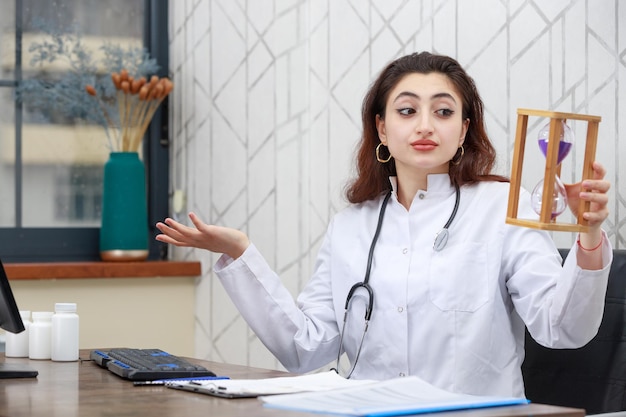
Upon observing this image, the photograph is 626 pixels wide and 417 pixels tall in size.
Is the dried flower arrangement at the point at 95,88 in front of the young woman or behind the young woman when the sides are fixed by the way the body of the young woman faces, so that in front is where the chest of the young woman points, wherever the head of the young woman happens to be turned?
behind

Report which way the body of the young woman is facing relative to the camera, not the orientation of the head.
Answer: toward the camera

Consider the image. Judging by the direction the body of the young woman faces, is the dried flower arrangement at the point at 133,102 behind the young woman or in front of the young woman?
behind

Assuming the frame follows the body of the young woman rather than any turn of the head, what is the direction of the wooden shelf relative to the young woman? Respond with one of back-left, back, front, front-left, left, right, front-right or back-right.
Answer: back-right

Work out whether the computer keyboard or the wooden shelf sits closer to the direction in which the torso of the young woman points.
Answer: the computer keyboard

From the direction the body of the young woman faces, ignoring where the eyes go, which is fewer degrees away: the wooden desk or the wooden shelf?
the wooden desk

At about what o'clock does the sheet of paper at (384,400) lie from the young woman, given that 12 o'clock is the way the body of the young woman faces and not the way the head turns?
The sheet of paper is roughly at 12 o'clock from the young woman.

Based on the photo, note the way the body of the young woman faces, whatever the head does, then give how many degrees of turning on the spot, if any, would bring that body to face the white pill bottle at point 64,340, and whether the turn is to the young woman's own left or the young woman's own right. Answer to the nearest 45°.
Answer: approximately 90° to the young woman's own right
